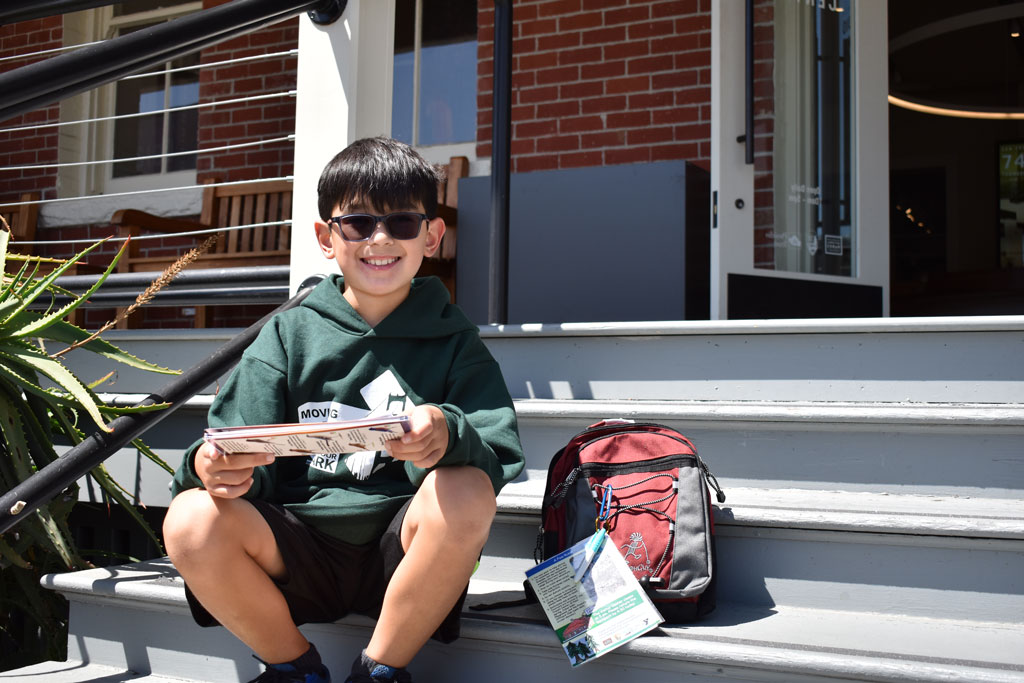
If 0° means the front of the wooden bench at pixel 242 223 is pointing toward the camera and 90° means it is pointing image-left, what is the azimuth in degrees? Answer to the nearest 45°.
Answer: approximately 45°

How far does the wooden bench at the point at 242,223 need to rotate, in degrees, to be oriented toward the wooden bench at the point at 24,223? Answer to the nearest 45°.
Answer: approximately 90° to its right

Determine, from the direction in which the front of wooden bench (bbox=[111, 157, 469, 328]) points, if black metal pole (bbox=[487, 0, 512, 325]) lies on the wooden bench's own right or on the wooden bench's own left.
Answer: on the wooden bench's own left

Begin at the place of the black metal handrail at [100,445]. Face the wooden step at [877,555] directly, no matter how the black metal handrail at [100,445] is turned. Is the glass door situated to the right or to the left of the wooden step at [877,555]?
left

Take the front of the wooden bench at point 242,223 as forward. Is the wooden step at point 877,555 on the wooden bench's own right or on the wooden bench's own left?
on the wooden bench's own left

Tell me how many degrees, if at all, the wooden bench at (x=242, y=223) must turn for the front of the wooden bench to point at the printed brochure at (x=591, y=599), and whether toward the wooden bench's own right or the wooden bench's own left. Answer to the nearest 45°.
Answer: approximately 45° to the wooden bench's own left

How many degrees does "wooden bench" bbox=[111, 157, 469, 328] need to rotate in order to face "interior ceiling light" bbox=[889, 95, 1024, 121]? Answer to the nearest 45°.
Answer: approximately 135° to its left

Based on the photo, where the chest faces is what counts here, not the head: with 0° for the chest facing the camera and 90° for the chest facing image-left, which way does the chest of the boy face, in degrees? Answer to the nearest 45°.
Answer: approximately 0°

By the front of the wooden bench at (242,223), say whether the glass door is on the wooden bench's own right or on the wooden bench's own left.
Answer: on the wooden bench's own left

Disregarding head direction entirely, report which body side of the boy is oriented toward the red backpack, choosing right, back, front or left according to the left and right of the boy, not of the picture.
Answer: left
